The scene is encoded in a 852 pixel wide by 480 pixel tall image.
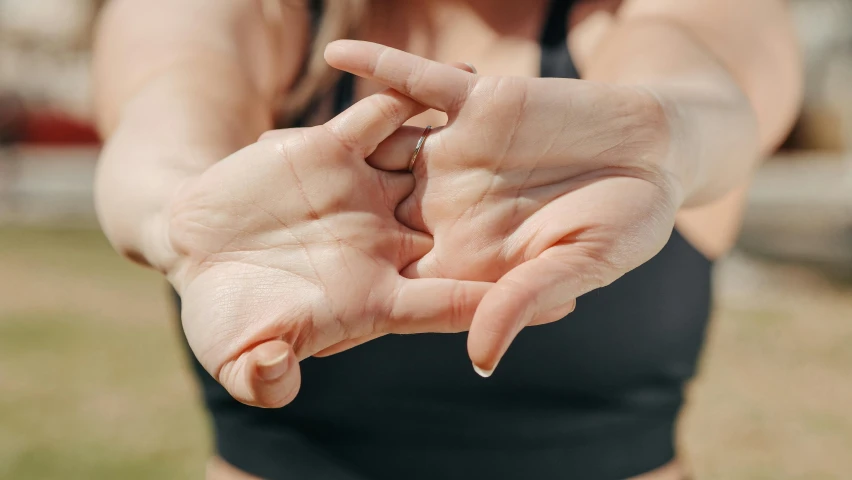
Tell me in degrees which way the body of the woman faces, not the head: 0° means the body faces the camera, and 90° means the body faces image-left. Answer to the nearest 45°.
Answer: approximately 0°
